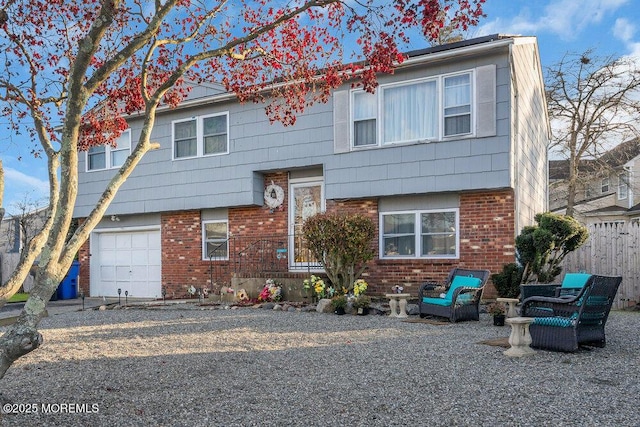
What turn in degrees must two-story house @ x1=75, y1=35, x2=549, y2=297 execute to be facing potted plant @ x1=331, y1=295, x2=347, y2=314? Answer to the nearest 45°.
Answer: approximately 45° to its left

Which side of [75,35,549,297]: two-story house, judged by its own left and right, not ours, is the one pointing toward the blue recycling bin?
right

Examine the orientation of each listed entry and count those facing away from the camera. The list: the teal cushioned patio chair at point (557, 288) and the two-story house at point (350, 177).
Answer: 0

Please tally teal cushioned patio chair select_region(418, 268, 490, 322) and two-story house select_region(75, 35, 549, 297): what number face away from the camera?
0

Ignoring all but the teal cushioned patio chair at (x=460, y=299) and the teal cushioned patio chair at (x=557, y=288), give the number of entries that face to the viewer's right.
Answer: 0

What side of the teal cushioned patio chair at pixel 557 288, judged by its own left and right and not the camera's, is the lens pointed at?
left

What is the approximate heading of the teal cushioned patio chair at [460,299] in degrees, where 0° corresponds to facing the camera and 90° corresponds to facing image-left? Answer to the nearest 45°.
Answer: approximately 45°

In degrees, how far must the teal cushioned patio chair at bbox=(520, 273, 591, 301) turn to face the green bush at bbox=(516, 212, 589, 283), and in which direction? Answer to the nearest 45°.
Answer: approximately 90° to its right
